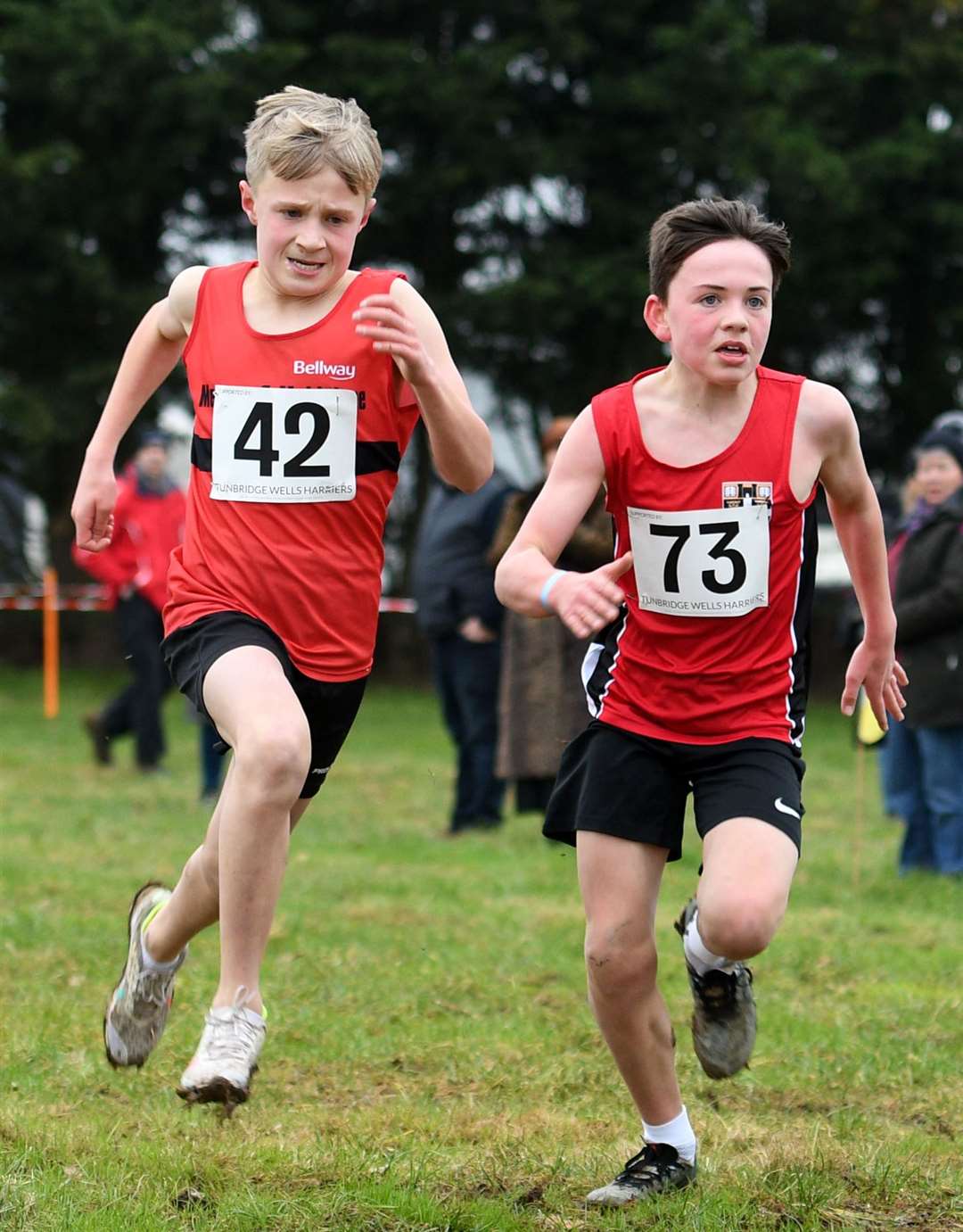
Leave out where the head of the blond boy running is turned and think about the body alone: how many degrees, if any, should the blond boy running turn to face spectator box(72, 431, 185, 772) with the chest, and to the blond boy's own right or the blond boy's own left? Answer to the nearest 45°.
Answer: approximately 180°

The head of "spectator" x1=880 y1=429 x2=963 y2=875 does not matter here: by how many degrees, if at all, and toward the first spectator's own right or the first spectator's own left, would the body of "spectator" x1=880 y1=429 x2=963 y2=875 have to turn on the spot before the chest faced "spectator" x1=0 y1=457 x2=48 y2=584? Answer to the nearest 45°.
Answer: approximately 90° to the first spectator's own right

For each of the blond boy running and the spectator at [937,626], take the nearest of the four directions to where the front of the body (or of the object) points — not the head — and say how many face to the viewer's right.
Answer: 0

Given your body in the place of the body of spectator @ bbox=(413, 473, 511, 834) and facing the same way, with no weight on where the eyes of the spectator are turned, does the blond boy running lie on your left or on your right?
on your right
